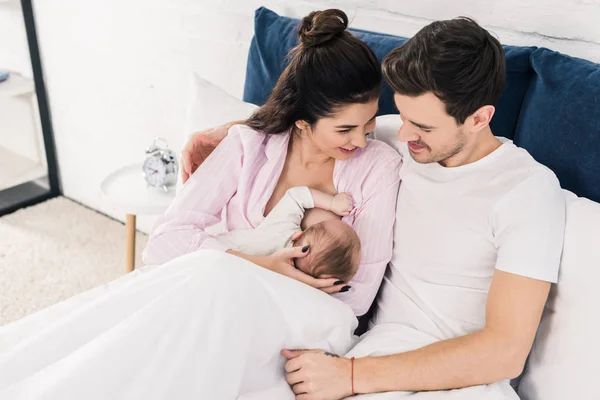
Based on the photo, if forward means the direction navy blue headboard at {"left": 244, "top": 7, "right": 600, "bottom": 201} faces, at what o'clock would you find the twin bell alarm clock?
The twin bell alarm clock is roughly at 2 o'clock from the navy blue headboard.

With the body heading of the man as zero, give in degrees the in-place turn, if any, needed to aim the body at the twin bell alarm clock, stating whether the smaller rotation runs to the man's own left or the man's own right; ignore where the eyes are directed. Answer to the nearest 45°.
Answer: approximately 90° to the man's own right

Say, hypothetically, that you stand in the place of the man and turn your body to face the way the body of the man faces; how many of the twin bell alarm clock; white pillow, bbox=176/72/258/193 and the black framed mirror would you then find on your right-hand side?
3

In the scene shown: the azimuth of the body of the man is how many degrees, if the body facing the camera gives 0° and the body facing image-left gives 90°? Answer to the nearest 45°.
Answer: approximately 45°

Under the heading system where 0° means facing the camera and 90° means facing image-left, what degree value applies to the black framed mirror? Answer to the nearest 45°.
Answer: approximately 315°
